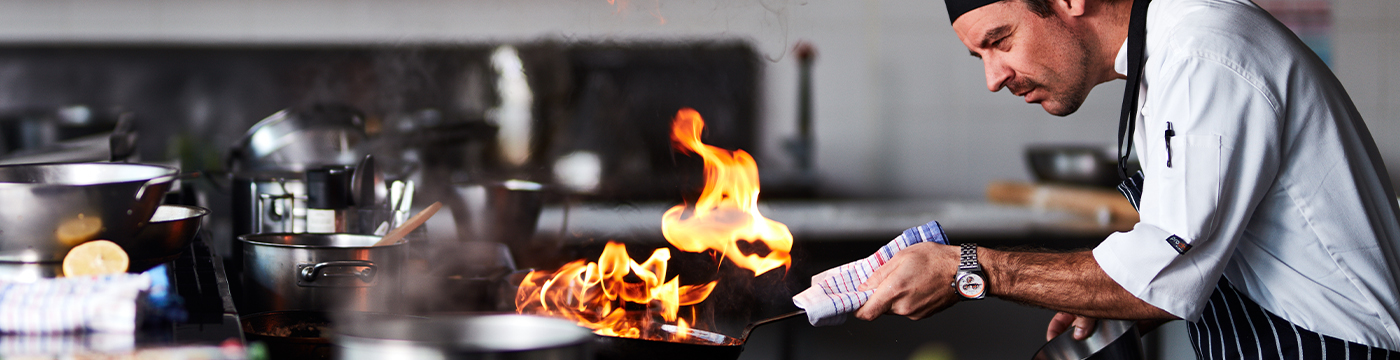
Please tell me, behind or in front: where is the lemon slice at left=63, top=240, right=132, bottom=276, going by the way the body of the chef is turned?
in front

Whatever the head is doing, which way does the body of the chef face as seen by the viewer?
to the viewer's left

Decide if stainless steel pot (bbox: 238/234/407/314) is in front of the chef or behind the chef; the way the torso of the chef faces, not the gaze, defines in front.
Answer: in front

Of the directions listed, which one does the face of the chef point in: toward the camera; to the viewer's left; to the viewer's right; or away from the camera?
to the viewer's left

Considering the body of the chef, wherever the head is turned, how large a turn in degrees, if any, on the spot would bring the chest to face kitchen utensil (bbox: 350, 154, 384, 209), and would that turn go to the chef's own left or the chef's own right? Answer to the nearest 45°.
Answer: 0° — they already face it

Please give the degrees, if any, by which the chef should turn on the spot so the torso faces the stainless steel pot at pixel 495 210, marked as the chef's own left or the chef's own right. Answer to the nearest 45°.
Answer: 0° — they already face it

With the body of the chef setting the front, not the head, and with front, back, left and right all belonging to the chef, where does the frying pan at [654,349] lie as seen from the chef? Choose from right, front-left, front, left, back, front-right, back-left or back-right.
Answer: front-left

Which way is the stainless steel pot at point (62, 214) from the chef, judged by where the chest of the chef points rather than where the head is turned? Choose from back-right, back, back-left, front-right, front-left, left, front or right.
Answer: front-left

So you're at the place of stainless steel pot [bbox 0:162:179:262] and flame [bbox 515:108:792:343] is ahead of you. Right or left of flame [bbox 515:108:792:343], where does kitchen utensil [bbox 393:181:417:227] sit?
left
